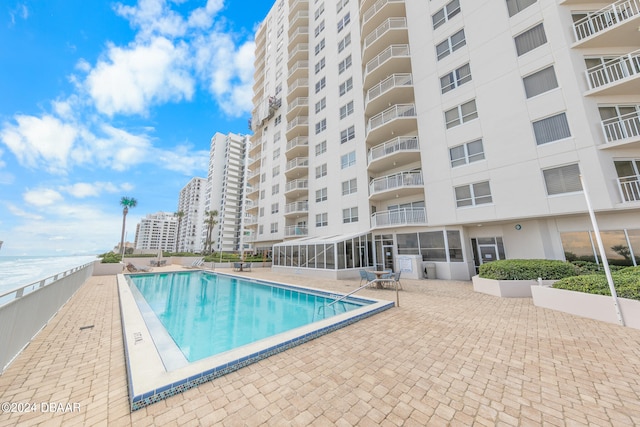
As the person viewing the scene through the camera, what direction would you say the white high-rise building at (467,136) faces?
facing the viewer and to the left of the viewer

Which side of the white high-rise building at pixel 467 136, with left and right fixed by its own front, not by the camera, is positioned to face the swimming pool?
front
